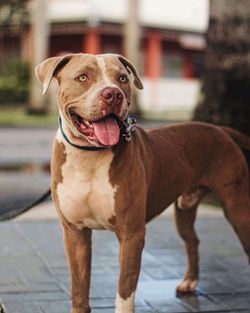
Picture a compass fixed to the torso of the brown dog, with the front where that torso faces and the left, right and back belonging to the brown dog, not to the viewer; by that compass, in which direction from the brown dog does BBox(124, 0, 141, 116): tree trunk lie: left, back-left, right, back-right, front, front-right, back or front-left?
back-right

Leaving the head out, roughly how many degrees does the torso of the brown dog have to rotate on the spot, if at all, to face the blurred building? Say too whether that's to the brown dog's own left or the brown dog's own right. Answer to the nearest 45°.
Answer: approximately 135° to the brown dog's own right

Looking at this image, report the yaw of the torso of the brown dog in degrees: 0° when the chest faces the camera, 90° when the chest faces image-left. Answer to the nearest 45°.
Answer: approximately 45°

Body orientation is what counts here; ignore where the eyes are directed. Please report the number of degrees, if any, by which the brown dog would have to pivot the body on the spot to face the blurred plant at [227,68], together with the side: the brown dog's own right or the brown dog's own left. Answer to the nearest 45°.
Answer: approximately 135° to the brown dog's own right

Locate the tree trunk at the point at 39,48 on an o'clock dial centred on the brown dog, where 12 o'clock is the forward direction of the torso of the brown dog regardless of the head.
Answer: The tree trunk is roughly at 4 o'clock from the brown dog.

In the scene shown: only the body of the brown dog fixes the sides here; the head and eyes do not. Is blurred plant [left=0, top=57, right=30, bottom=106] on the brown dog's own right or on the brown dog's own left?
on the brown dog's own right
